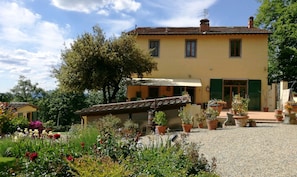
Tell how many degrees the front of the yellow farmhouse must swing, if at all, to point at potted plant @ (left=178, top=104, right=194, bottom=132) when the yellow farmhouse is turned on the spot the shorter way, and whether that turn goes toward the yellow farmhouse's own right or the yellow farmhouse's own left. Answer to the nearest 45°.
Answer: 0° — it already faces it

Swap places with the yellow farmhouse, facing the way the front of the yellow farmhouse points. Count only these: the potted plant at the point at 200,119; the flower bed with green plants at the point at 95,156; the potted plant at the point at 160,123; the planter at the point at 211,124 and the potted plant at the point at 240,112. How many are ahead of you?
5

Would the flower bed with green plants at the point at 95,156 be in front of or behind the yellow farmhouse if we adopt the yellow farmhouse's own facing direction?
in front

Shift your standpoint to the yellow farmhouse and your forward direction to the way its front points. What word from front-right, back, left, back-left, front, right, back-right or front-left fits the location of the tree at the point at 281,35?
back-left

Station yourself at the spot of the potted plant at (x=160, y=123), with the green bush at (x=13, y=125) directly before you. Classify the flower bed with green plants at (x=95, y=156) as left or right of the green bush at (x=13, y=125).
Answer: left

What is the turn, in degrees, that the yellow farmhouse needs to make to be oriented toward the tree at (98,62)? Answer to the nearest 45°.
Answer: approximately 45° to its right

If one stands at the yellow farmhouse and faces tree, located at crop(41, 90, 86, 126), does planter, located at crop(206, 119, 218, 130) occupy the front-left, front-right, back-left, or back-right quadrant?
back-left

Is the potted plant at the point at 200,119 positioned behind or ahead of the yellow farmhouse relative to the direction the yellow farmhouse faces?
ahead

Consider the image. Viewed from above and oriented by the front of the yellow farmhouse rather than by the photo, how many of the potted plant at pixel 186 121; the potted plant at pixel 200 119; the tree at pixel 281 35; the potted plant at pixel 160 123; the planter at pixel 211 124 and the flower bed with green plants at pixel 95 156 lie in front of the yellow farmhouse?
5

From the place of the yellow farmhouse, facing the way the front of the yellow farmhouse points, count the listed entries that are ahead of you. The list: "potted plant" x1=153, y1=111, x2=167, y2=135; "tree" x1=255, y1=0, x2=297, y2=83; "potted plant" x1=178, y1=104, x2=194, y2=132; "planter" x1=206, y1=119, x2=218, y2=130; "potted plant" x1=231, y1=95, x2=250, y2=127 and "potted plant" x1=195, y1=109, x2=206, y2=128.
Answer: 5

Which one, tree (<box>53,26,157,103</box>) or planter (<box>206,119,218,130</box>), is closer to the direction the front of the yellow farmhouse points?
the planter

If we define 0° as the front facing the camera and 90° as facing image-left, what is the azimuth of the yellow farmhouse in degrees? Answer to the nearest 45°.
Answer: approximately 0°

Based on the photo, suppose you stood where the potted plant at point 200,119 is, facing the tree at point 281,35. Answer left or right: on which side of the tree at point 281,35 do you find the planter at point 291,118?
right

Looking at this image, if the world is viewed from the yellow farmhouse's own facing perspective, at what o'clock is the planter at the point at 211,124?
The planter is roughly at 12 o'clock from the yellow farmhouse.

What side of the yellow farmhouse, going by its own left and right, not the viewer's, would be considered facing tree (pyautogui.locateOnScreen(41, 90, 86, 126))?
right
